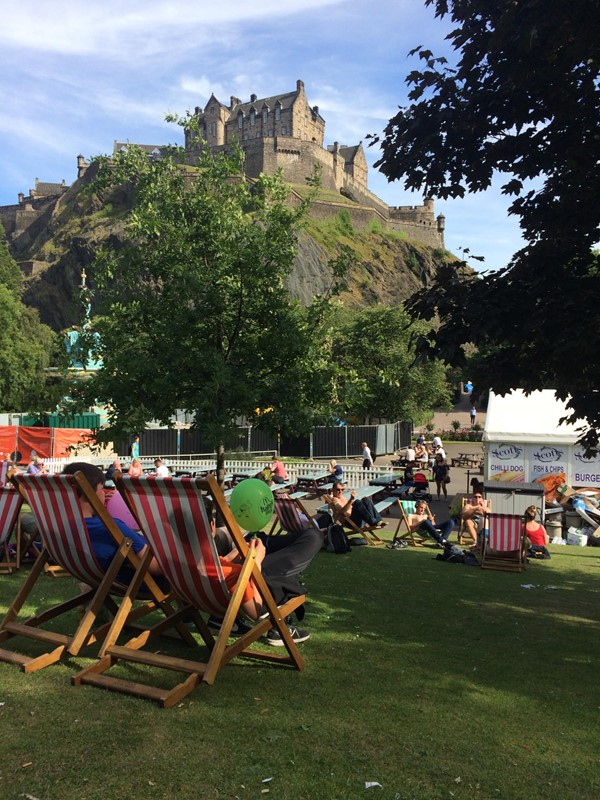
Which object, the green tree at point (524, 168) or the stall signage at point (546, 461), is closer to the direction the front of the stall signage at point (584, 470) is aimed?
the green tree

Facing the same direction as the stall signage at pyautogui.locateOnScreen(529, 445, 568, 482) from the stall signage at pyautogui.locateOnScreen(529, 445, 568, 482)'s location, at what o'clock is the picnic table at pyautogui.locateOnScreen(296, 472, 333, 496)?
The picnic table is roughly at 3 o'clock from the stall signage.

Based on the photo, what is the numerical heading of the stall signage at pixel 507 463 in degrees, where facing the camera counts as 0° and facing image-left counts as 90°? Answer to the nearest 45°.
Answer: approximately 0°

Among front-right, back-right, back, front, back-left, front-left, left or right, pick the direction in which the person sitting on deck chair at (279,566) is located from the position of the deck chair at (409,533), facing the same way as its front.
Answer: front-right

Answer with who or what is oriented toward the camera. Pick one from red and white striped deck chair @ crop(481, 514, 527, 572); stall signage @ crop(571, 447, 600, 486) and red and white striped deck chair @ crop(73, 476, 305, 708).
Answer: the stall signage

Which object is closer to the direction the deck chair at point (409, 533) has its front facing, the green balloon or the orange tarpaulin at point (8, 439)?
the green balloon

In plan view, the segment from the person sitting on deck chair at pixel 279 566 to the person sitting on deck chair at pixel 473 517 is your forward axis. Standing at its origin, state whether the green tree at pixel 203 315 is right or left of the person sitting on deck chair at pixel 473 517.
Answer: left

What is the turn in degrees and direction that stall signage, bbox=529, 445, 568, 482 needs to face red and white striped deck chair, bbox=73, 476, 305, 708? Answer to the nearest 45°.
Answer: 0° — it already faces it

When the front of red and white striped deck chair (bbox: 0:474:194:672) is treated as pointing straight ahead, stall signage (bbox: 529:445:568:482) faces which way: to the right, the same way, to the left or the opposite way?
the opposite way

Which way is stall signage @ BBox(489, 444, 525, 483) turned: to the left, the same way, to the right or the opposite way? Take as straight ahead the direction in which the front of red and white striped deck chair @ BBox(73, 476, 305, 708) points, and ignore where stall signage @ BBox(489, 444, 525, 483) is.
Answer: the opposite way

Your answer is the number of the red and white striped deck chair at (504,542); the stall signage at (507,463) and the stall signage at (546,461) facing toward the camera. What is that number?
2

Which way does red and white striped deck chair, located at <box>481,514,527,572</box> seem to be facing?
away from the camera

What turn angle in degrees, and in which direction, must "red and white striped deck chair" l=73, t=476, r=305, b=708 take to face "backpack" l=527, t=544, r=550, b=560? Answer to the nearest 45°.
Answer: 0° — it already faces it
